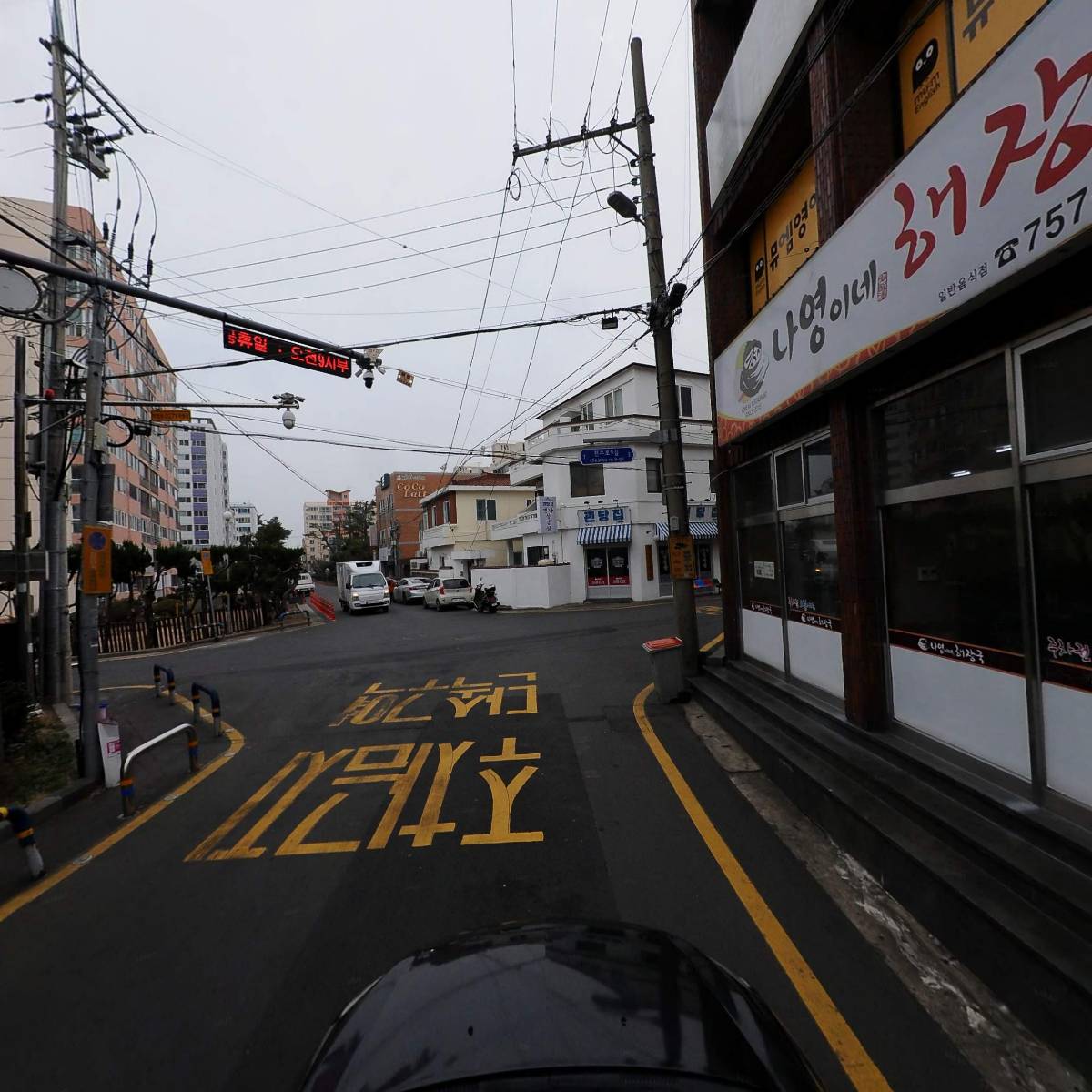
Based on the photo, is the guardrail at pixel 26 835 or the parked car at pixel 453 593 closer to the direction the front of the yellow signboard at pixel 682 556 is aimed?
the guardrail

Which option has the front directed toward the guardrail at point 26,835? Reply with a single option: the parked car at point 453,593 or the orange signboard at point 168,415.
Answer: the orange signboard

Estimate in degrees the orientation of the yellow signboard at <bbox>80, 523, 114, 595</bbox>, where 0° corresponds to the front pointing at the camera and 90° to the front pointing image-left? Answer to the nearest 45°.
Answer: approximately 0°

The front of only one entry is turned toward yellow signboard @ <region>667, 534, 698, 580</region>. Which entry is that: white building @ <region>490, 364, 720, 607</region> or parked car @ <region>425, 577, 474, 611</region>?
the white building

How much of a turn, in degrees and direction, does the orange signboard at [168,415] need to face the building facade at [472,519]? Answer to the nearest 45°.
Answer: approximately 135° to its left

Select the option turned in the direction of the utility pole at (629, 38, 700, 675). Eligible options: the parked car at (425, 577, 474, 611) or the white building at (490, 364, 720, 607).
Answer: the white building
